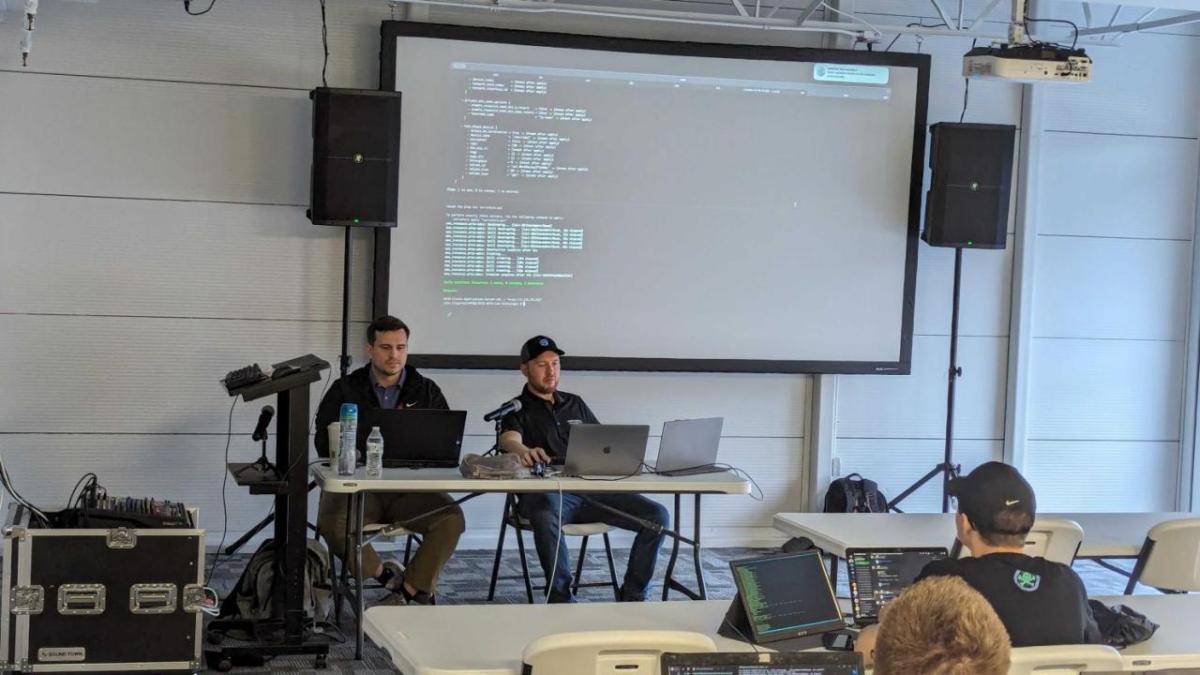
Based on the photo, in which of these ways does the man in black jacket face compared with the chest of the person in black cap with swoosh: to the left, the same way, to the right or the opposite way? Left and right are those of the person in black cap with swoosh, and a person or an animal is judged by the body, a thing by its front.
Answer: the opposite way

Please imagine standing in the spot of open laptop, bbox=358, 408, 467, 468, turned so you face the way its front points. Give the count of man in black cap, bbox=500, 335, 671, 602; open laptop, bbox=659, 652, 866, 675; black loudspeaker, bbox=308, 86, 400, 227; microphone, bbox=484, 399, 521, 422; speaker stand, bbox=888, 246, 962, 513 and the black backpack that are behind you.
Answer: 1

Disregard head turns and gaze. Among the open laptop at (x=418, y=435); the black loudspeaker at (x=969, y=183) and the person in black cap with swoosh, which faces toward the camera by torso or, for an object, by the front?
the black loudspeaker

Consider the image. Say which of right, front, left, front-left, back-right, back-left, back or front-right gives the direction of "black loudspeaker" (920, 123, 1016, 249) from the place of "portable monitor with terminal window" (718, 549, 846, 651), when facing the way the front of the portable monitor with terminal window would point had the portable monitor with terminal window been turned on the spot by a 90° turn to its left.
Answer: front-left

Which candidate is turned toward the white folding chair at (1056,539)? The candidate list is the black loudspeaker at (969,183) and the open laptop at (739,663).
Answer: the black loudspeaker

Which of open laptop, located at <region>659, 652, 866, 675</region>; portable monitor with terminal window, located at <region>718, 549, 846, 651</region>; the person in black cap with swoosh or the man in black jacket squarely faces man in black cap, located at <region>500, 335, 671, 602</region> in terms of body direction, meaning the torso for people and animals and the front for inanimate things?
the person in black cap with swoosh

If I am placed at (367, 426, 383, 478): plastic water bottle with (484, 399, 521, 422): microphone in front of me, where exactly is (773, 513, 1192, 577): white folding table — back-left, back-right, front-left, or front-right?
front-right

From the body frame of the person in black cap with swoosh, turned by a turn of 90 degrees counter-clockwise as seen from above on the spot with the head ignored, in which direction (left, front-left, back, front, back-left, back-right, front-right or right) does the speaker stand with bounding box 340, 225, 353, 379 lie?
right

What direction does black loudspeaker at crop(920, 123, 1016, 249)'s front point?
toward the camera

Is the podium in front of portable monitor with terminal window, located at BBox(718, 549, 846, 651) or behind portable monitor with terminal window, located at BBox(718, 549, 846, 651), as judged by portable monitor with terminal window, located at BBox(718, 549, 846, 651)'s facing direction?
behind

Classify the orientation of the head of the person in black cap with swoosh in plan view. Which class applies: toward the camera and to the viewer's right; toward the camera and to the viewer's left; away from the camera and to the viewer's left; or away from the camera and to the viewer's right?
away from the camera and to the viewer's left

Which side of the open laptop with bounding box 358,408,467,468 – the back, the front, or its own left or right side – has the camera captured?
back

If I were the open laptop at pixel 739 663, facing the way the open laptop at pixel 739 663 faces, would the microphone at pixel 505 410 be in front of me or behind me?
behind

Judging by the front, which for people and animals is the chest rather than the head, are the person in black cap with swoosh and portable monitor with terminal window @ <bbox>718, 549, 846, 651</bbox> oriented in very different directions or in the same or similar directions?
very different directions

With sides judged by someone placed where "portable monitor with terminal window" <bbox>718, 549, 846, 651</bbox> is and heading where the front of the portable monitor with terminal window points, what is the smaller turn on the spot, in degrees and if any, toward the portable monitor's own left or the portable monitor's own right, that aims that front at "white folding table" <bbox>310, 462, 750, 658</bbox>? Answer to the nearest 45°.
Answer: approximately 180°

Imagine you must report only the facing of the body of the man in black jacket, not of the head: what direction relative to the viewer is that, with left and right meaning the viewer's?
facing the viewer

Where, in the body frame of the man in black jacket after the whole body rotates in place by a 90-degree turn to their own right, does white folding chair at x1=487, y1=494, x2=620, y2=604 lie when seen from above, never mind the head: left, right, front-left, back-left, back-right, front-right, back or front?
back

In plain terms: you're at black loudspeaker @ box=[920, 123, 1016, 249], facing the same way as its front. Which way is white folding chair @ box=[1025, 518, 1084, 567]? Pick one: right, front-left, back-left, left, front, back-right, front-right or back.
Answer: front
